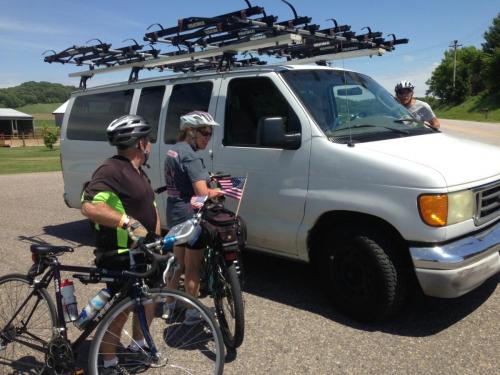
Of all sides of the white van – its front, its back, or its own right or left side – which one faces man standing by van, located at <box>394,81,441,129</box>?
left

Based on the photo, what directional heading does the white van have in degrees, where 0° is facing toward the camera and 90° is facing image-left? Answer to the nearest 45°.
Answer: approximately 315°

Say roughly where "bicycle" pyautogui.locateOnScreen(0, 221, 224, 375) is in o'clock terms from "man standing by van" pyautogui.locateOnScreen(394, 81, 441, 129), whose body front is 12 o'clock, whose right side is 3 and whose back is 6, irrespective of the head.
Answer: The bicycle is roughly at 11 o'clock from the man standing by van.

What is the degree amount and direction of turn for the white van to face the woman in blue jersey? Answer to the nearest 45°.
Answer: approximately 135° to its right

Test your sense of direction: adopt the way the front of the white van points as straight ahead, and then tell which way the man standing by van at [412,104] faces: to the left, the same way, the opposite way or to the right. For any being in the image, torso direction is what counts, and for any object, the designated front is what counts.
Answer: to the right

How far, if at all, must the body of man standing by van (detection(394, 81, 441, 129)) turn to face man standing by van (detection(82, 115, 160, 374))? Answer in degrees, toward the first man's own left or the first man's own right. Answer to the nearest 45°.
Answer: approximately 45° to the first man's own left

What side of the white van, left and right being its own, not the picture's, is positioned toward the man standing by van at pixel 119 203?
right
